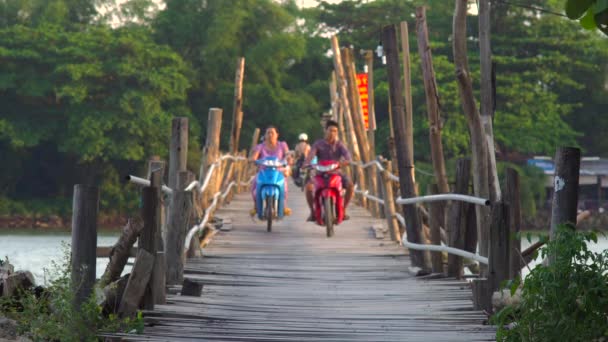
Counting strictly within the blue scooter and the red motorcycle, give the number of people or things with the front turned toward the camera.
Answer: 2

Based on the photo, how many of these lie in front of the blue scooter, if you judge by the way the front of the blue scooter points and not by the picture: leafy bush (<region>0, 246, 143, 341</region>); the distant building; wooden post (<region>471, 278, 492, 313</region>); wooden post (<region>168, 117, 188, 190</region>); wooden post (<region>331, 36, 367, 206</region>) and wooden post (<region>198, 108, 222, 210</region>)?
3

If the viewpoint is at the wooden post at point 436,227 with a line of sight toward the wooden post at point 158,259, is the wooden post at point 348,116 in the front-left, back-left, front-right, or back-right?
back-right

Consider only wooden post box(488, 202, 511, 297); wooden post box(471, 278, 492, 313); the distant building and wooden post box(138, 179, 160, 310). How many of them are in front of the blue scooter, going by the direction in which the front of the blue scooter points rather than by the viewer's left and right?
3

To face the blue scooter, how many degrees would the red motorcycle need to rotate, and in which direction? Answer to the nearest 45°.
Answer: approximately 135° to its right

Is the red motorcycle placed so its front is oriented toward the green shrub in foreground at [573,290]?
yes

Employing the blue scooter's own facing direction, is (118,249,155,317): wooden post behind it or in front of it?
in front

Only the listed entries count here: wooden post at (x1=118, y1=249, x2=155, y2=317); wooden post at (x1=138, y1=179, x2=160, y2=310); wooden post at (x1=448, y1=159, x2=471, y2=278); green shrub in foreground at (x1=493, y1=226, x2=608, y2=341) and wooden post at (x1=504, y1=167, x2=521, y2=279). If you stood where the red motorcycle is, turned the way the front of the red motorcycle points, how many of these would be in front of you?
5

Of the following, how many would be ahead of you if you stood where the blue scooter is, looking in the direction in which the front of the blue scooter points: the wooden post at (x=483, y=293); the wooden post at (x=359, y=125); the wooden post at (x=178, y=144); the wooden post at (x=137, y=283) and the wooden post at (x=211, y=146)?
3

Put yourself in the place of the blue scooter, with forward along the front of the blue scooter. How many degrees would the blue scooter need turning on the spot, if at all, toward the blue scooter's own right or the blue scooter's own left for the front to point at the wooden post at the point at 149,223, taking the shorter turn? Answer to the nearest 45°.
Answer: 0° — it already faces it

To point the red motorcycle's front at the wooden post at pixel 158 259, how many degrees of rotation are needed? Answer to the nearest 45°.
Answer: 0° — it already faces it

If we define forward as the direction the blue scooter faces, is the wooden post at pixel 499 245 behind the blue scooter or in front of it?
in front

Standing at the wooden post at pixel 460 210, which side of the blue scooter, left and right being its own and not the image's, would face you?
front

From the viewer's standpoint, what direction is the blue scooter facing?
toward the camera
